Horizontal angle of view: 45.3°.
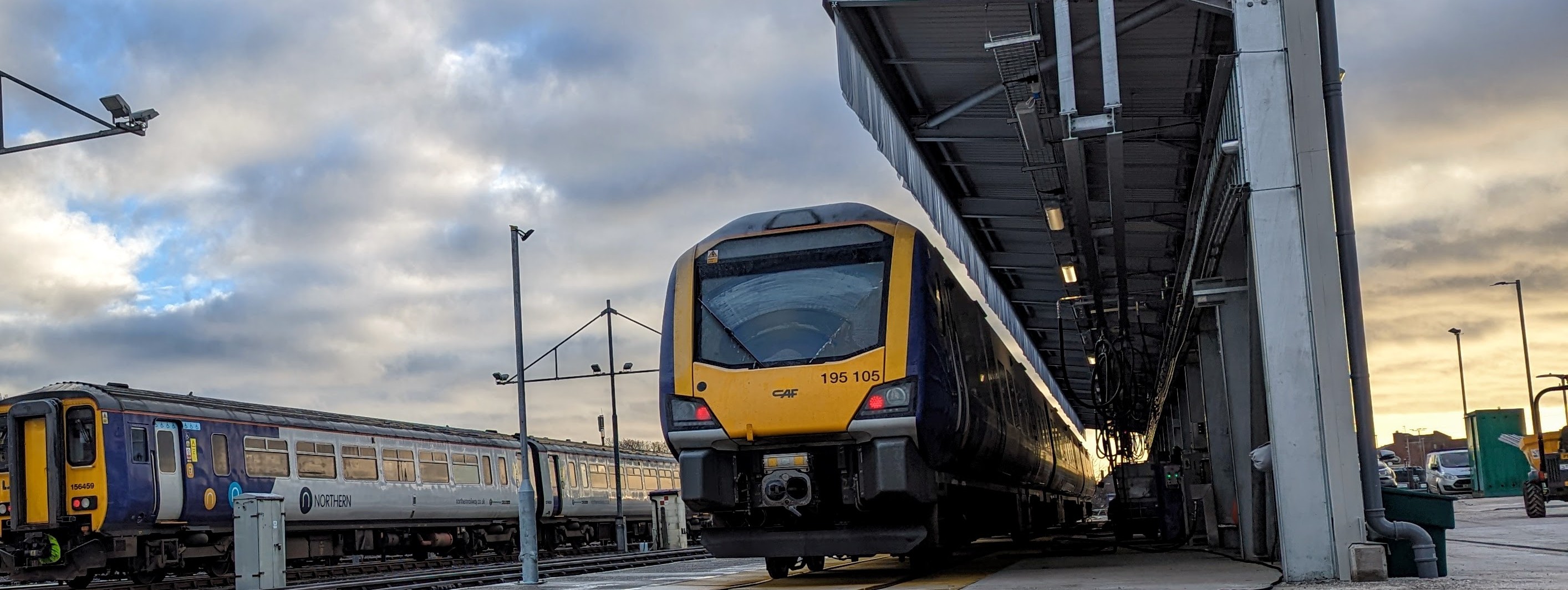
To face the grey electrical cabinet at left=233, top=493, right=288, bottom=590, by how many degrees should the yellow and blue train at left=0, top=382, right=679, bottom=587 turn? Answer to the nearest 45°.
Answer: approximately 45° to its left

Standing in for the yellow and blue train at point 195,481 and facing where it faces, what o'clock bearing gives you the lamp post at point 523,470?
The lamp post is roughly at 9 o'clock from the yellow and blue train.

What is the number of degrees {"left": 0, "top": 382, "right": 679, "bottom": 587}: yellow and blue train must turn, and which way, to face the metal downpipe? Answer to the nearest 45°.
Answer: approximately 90° to its left

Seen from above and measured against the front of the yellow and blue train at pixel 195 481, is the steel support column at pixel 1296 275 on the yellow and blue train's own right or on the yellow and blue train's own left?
on the yellow and blue train's own left

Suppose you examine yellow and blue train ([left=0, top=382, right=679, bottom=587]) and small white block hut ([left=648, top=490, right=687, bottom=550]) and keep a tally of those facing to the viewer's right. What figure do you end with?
0

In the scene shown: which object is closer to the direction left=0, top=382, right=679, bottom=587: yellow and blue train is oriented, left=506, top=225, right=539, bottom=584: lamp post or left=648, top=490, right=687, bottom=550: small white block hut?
the lamp post

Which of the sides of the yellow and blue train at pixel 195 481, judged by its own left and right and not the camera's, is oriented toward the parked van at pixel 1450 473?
back

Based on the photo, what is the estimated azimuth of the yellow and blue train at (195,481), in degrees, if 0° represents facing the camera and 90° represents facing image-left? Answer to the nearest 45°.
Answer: approximately 45°

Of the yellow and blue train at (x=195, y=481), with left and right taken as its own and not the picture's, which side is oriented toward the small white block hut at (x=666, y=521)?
back
